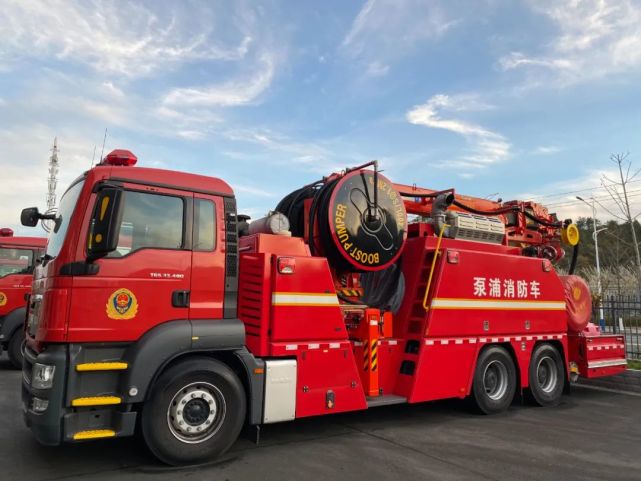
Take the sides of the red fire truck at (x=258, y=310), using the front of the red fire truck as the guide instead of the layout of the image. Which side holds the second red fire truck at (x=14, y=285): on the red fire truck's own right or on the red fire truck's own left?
on the red fire truck's own right

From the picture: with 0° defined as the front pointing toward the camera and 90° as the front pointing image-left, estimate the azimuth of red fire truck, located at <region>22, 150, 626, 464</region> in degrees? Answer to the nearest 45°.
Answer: approximately 45°
